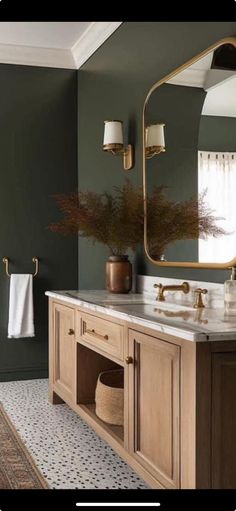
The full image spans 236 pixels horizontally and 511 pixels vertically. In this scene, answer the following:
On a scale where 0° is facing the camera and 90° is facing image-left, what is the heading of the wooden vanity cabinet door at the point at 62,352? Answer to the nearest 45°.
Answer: approximately 45°

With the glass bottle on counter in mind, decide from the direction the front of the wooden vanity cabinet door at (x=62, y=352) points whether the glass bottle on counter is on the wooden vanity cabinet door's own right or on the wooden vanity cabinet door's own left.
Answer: on the wooden vanity cabinet door's own left

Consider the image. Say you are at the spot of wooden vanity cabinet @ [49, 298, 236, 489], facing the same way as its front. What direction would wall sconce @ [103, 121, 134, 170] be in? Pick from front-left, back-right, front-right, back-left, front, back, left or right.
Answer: back-right

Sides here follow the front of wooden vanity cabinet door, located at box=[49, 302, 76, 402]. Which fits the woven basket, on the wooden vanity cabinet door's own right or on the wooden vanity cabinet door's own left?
on the wooden vanity cabinet door's own left

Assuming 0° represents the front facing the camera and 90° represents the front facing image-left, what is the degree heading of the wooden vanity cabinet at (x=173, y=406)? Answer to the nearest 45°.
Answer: approximately 45°

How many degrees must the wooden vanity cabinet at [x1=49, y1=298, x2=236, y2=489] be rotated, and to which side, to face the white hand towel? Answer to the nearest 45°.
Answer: approximately 90° to its right
